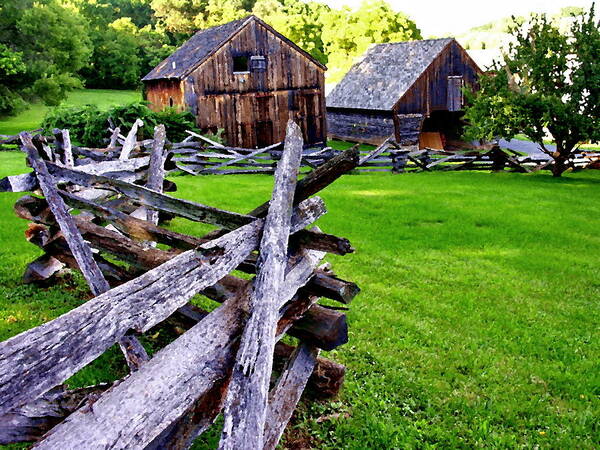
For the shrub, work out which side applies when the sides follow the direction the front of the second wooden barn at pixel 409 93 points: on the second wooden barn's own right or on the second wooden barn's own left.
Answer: on the second wooden barn's own right

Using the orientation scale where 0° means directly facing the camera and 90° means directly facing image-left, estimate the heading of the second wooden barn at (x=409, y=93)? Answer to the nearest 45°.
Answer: approximately 315°

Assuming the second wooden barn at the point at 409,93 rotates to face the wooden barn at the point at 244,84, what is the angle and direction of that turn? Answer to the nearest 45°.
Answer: approximately 90° to its right

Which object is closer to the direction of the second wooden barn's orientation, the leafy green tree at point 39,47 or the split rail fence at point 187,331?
the split rail fence

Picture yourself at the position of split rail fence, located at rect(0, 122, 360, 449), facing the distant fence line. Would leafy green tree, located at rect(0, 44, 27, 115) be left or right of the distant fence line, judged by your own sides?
left

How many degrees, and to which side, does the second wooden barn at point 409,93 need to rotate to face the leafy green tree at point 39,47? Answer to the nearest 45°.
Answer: approximately 135° to its right

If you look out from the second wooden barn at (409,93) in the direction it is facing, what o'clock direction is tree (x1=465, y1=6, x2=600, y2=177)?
The tree is roughly at 1 o'clock from the second wooden barn.

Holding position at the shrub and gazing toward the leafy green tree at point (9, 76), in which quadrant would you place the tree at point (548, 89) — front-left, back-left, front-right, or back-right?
back-right

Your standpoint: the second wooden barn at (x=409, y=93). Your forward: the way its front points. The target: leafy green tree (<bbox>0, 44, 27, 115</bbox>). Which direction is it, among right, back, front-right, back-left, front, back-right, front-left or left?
back-right

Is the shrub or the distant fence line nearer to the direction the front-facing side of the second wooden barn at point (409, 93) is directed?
the distant fence line

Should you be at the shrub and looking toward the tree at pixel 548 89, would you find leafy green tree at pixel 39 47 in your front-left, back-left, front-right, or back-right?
back-left
